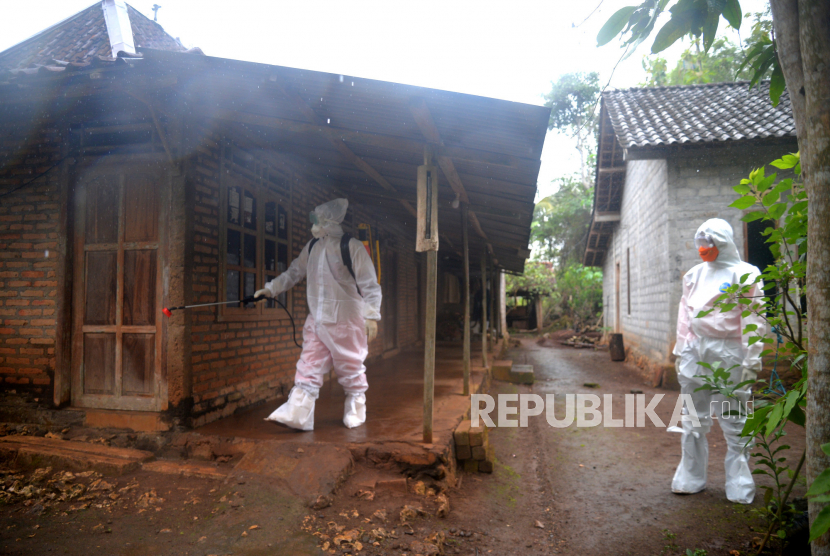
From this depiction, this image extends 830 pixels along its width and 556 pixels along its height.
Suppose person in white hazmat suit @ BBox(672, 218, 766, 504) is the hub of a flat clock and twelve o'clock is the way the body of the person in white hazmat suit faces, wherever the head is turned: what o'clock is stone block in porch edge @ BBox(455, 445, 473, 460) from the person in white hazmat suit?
The stone block in porch edge is roughly at 1 o'clock from the person in white hazmat suit.

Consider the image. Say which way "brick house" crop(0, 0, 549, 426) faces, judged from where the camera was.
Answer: facing the viewer and to the right of the viewer

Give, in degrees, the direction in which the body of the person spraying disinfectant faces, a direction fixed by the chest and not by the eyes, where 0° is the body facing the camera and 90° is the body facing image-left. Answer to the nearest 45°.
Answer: approximately 45°

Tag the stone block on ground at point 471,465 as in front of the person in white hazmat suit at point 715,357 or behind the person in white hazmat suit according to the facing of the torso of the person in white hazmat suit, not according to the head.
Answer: in front

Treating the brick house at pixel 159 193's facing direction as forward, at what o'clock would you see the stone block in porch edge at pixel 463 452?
The stone block in porch edge is roughly at 11 o'clock from the brick house.

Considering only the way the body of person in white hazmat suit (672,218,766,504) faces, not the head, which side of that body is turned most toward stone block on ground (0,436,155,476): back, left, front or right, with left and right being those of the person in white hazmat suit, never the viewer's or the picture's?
right

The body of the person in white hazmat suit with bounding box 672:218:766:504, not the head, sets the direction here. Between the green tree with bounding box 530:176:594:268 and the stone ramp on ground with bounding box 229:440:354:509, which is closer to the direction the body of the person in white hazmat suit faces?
the stone ramp on ground

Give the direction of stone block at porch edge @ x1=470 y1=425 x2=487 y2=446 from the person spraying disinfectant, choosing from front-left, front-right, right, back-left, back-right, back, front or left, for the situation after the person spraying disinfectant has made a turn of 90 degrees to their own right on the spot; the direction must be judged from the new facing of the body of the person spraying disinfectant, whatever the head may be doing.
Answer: back-right

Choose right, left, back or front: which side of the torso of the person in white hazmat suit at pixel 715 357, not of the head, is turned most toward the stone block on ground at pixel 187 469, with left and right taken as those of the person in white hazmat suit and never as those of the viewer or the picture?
front

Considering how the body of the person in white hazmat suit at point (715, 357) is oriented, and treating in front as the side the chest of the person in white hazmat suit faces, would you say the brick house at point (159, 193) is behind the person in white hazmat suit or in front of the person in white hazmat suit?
in front

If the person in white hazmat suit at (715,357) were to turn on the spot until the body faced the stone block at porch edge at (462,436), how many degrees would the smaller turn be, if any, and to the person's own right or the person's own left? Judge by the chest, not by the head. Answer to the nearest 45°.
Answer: approximately 45° to the person's own right

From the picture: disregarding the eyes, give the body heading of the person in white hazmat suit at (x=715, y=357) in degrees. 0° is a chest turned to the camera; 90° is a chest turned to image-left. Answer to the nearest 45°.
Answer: approximately 45°
